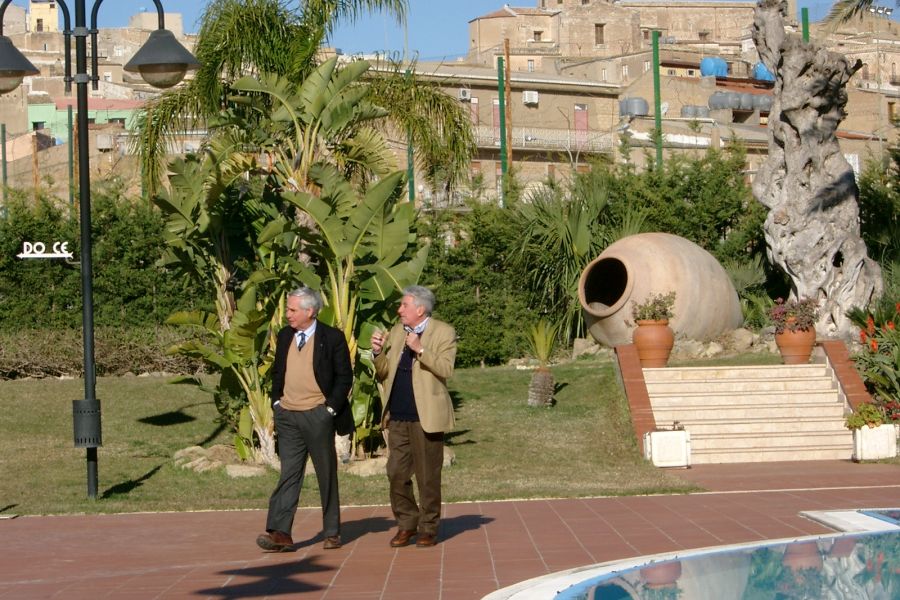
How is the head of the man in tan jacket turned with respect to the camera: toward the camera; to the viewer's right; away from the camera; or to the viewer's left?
to the viewer's left

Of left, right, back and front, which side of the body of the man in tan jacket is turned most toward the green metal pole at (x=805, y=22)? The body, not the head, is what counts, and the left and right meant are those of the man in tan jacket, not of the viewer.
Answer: back

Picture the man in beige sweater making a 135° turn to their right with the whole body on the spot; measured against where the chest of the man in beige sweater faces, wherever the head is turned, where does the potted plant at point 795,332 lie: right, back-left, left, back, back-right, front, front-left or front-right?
front-right

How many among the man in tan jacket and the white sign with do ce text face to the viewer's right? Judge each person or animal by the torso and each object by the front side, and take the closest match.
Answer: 0

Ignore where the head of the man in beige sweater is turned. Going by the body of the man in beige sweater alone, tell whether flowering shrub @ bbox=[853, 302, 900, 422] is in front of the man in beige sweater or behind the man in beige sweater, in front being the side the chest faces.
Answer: behind

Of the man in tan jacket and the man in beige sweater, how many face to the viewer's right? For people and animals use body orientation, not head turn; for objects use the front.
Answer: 0

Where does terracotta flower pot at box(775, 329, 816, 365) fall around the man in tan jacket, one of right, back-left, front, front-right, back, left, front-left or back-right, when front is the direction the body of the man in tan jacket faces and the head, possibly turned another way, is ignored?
back

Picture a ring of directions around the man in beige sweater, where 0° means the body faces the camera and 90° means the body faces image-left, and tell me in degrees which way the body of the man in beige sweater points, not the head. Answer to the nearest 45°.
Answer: approximately 45°

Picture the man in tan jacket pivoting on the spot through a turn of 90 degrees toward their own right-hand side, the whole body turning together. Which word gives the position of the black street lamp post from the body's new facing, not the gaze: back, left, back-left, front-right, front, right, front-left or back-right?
front

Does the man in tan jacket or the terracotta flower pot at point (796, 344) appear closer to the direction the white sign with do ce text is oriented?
the man in tan jacket

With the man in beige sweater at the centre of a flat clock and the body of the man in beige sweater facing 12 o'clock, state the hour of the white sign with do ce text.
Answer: The white sign with do ce text is roughly at 4 o'clock from the man in beige sweater.

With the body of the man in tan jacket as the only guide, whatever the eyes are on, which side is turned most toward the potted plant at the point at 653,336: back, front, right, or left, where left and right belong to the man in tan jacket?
back
